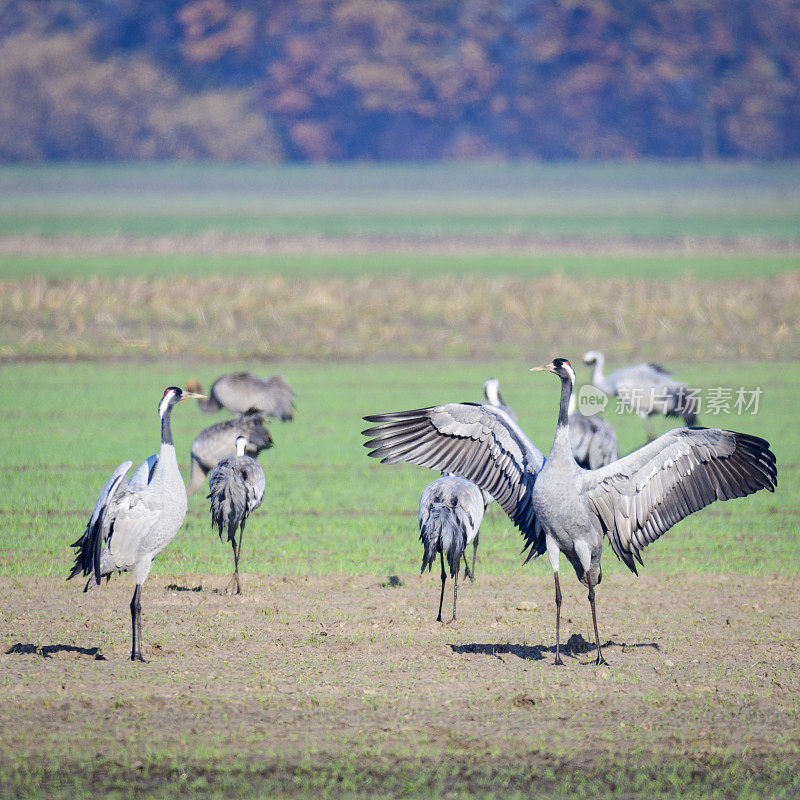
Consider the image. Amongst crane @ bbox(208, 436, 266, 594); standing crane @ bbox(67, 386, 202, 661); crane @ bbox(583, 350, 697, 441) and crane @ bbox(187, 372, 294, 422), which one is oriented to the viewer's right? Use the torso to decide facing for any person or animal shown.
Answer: the standing crane

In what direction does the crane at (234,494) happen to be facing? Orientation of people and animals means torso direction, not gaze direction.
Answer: away from the camera

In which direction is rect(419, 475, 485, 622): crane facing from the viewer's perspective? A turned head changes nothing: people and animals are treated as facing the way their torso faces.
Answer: away from the camera

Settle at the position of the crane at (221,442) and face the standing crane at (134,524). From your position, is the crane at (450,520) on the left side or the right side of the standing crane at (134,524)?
left

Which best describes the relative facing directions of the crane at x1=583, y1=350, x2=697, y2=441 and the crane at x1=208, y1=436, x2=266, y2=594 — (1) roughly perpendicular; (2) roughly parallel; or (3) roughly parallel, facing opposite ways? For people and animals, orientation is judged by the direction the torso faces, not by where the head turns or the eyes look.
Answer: roughly perpendicular

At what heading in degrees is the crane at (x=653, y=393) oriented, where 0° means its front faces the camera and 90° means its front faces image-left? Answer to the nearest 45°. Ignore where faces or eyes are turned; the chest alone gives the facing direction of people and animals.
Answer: approximately 90°

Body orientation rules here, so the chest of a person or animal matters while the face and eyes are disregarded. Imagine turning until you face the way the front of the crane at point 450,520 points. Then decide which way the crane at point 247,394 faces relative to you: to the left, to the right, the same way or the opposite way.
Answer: to the left

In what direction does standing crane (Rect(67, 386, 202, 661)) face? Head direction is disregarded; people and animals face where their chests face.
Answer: to the viewer's right

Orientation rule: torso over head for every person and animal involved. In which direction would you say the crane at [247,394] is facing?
to the viewer's left

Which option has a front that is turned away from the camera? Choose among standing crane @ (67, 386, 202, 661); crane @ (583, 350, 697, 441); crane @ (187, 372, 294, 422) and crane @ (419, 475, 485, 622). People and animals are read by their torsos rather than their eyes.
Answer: crane @ (419, 475, 485, 622)

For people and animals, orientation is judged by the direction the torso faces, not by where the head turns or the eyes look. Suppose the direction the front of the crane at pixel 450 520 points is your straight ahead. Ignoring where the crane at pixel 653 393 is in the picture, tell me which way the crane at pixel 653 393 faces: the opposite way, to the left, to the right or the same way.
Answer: to the left

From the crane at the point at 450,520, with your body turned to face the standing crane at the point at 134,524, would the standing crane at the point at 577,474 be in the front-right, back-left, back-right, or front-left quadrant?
back-left

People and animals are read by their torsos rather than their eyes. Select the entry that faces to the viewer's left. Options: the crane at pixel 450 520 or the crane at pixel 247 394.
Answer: the crane at pixel 247 394

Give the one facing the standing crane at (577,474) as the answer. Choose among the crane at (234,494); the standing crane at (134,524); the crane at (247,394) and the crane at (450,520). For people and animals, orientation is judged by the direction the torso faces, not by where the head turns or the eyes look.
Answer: the standing crane at (134,524)

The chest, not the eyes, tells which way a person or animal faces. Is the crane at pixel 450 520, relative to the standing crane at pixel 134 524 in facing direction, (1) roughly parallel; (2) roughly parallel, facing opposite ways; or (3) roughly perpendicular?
roughly perpendicular

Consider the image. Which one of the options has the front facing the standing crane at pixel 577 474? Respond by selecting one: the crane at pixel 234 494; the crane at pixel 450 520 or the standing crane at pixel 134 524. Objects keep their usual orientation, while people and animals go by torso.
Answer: the standing crane at pixel 134 524

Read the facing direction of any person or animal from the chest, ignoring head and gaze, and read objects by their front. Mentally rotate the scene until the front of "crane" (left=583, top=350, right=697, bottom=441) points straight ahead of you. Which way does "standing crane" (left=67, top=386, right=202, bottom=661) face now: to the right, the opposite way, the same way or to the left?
the opposite way

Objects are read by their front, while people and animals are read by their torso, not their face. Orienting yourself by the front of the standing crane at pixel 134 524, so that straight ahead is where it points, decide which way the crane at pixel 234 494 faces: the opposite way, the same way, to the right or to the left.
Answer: to the left
